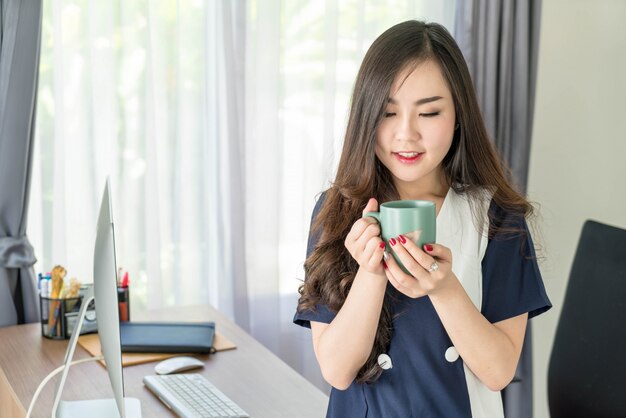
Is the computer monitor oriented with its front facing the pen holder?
no

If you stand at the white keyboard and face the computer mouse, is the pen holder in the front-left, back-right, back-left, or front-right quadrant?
front-left

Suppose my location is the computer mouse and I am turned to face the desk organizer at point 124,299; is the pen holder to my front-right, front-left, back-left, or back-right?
front-left

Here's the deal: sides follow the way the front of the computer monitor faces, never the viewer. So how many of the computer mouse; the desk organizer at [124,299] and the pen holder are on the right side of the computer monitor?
0

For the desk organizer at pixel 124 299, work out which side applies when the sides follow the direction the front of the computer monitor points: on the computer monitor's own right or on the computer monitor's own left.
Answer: on the computer monitor's own left

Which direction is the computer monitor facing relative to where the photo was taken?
to the viewer's right
